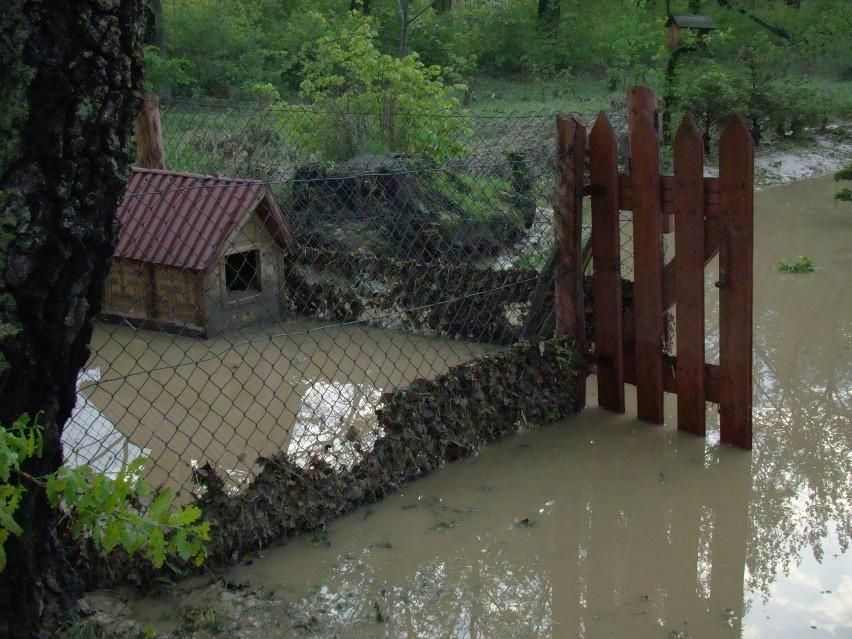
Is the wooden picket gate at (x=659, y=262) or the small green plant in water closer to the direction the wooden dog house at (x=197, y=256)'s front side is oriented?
the wooden picket gate

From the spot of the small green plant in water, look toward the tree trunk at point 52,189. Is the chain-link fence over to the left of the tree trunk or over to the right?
right

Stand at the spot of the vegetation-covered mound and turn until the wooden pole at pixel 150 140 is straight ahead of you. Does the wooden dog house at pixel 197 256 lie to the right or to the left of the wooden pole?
left

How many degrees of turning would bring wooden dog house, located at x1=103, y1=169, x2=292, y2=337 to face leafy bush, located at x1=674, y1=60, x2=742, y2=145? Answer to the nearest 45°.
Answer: approximately 90° to its left

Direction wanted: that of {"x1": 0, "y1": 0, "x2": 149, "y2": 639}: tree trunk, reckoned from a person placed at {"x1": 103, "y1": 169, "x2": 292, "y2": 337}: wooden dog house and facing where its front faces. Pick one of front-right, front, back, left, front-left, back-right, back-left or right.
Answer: front-right

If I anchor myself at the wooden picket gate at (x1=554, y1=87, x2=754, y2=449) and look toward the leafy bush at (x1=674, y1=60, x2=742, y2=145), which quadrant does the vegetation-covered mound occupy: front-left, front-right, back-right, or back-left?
front-left

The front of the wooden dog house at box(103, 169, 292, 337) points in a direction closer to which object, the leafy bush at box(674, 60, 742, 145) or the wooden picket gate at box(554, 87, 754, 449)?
the wooden picket gate

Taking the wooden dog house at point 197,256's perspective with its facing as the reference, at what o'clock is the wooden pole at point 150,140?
The wooden pole is roughly at 7 o'clock from the wooden dog house.

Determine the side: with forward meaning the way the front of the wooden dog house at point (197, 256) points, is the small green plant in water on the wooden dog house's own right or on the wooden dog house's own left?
on the wooden dog house's own left

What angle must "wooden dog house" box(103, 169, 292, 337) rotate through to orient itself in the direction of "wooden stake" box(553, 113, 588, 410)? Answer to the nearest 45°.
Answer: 0° — it already faces it

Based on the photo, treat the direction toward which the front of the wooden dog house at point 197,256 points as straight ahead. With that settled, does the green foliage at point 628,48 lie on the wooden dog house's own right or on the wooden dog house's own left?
on the wooden dog house's own left
